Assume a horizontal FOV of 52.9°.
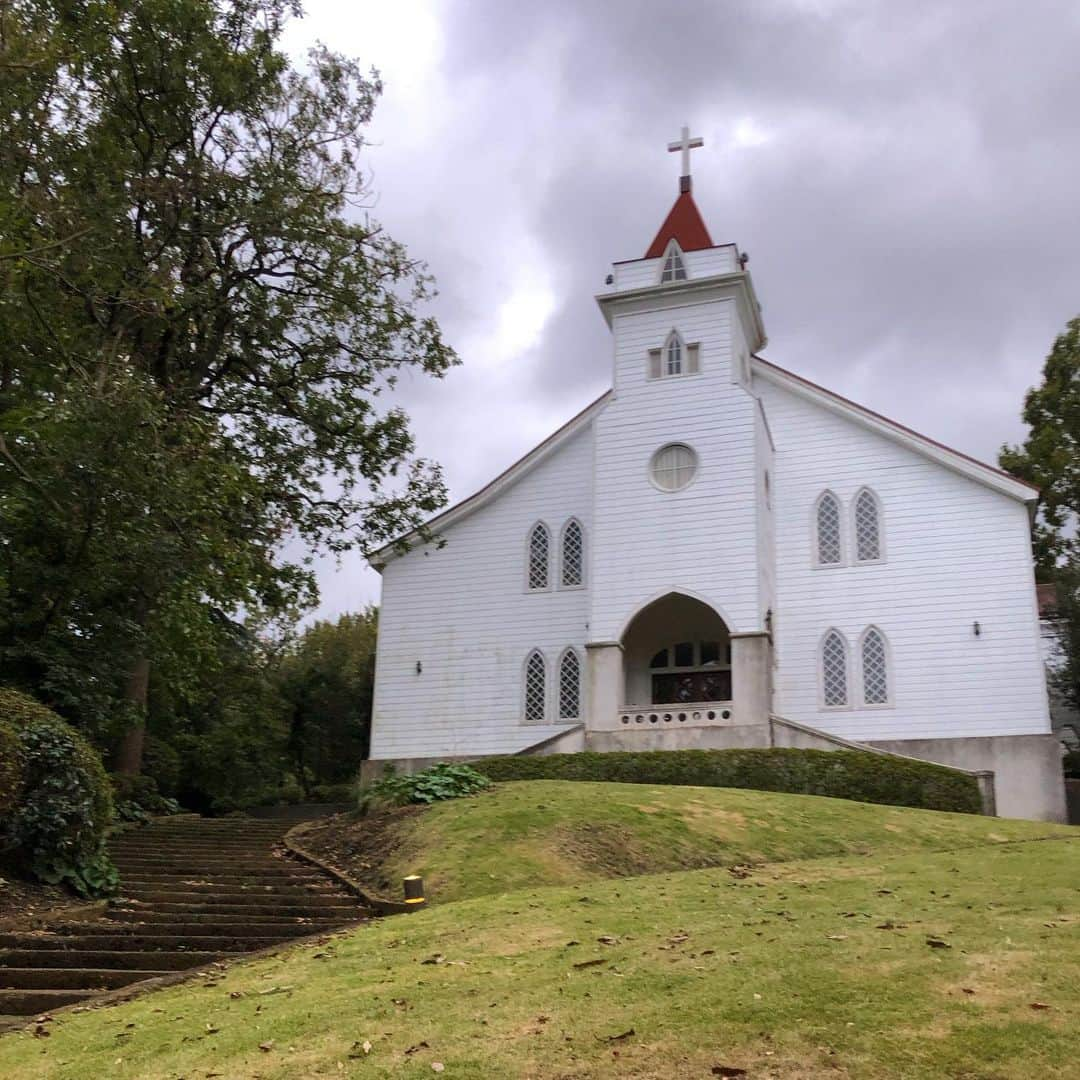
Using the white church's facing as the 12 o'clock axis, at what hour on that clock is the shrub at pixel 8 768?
The shrub is roughly at 1 o'clock from the white church.

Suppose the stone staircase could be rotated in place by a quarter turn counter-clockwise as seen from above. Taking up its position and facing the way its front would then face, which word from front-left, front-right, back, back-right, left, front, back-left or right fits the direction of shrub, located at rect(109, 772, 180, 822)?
left

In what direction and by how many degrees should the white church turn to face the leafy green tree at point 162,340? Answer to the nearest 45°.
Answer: approximately 45° to its right

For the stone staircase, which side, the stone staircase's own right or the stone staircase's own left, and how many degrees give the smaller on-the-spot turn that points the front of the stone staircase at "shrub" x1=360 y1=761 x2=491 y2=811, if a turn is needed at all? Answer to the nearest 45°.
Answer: approximately 135° to the stone staircase's own left

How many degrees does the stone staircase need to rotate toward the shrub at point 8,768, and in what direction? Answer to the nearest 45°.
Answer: approximately 90° to its right

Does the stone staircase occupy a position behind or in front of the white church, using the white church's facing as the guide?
in front

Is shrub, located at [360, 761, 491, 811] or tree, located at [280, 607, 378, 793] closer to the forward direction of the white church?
the shrub

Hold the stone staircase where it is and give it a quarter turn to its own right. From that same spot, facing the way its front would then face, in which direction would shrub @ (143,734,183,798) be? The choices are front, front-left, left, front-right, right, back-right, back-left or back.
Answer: right

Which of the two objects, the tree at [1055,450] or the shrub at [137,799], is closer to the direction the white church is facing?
the shrub

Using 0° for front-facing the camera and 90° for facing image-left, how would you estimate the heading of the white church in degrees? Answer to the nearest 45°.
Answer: approximately 0°

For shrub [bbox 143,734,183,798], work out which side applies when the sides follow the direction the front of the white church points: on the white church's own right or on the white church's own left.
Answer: on the white church's own right

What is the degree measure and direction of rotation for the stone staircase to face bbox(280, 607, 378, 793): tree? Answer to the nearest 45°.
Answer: approximately 180°

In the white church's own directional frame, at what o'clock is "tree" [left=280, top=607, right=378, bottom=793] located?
The tree is roughly at 4 o'clock from the white church.

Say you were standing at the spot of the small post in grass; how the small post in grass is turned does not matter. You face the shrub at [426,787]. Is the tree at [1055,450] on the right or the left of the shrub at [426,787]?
right

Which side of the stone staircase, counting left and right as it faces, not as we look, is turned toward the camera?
front

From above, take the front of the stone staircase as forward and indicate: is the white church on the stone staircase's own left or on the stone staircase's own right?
on the stone staircase's own left
